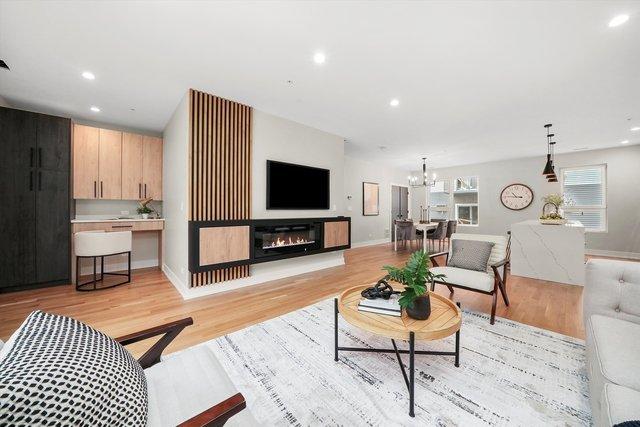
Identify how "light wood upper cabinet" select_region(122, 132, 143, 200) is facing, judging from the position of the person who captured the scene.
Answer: facing the viewer

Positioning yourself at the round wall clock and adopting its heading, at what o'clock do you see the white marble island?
The white marble island is roughly at 12 o'clock from the round wall clock.

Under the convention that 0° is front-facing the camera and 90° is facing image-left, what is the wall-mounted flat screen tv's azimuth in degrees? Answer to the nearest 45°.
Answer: approximately 315°

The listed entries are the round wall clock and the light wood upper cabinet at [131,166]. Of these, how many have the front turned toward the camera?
2

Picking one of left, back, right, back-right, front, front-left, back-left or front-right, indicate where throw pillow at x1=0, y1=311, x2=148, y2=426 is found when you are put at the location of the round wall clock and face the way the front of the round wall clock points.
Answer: front

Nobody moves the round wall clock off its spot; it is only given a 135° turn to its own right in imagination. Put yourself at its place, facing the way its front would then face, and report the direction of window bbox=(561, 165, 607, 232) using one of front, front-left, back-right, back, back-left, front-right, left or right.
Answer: back-right

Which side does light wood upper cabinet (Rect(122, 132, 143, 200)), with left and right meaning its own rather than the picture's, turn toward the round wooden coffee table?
front

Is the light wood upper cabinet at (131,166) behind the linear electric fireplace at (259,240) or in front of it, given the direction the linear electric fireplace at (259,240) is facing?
behind

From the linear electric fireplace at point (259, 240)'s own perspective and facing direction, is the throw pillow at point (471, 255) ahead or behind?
ahead

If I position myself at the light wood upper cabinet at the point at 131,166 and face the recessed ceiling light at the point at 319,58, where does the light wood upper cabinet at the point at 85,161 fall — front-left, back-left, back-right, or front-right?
back-right

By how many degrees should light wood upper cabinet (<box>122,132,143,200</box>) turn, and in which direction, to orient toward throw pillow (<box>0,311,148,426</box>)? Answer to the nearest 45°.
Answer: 0° — it already faces it

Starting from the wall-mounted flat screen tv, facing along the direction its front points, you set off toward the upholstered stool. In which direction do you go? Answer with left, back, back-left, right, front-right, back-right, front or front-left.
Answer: back-right

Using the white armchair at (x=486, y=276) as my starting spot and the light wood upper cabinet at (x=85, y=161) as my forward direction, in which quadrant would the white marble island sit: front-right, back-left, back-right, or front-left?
back-right

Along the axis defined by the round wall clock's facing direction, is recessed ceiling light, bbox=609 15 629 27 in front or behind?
in front

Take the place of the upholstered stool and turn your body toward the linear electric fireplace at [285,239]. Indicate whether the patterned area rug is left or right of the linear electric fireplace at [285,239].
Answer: right

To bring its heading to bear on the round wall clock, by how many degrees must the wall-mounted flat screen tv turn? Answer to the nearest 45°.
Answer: approximately 45° to its left

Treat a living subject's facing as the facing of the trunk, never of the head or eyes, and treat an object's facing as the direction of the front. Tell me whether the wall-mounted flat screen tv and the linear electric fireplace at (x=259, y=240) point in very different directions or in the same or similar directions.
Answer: same or similar directions

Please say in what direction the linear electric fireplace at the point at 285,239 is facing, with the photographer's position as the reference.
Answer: facing the viewer and to the right of the viewer

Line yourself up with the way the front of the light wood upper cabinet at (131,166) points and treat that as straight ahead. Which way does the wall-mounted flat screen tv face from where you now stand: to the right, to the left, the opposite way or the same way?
the same way

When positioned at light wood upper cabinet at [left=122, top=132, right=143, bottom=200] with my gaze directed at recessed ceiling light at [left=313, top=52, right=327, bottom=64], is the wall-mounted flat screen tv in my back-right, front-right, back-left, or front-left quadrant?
front-left
